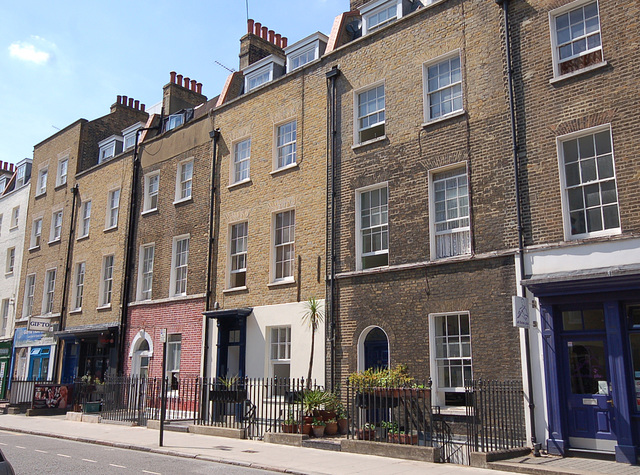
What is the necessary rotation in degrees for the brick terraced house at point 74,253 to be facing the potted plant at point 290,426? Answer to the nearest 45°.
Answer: approximately 45° to its left

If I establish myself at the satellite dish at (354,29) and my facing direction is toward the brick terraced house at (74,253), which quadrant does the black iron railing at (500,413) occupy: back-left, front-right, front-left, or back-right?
back-left

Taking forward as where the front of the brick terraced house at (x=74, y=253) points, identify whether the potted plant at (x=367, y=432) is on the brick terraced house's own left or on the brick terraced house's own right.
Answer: on the brick terraced house's own left

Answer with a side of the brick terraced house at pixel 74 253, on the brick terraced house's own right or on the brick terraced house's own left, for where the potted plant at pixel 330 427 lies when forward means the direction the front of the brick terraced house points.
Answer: on the brick terraced house's own left

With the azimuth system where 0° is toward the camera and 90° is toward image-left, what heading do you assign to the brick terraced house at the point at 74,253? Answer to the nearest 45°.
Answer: approximately 45°
